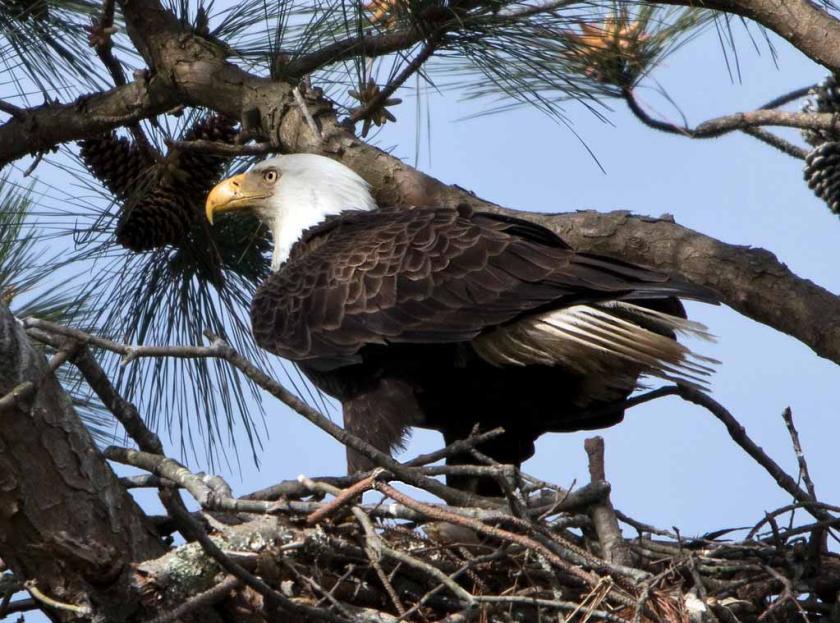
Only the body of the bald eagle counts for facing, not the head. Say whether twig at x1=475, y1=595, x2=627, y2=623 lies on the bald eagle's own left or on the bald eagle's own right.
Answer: on the bald eagle's own left

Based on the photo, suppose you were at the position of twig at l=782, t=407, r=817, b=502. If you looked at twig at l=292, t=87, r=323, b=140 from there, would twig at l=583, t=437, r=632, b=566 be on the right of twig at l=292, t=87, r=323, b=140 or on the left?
left

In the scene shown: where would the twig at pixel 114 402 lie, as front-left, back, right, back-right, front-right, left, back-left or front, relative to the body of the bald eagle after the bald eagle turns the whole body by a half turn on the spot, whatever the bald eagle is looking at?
back-right

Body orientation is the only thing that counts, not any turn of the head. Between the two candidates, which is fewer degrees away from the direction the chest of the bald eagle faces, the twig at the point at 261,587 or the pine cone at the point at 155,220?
the pine cone

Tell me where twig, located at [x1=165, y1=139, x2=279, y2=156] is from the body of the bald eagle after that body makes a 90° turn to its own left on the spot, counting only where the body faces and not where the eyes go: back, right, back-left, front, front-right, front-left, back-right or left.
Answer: right

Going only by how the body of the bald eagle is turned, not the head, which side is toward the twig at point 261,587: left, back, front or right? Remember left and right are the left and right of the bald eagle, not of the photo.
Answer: left

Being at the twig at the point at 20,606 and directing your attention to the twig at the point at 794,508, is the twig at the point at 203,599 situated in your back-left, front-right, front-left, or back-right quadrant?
front-right

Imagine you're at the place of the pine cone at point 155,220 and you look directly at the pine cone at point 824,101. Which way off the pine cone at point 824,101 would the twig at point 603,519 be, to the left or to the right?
right

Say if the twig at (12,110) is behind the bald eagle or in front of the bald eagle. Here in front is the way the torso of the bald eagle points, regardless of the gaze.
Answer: in front

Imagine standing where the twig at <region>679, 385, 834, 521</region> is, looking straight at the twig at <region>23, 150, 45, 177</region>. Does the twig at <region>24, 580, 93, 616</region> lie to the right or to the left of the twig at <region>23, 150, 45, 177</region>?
left

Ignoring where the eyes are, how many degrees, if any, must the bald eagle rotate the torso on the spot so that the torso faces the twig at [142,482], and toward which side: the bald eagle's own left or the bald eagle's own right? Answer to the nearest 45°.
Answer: approximately 45° to the bald eagle's own left

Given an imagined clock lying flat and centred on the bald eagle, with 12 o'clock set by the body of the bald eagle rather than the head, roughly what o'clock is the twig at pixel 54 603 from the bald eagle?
The twig is roughly at 10 o'clock from the bald eagle.

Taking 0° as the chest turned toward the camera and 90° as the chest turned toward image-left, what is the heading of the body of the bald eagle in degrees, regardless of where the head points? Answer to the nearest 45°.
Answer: approximately 90°

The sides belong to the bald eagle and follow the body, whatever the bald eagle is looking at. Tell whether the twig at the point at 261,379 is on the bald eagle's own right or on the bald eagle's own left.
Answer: on the bald eagle's own left
